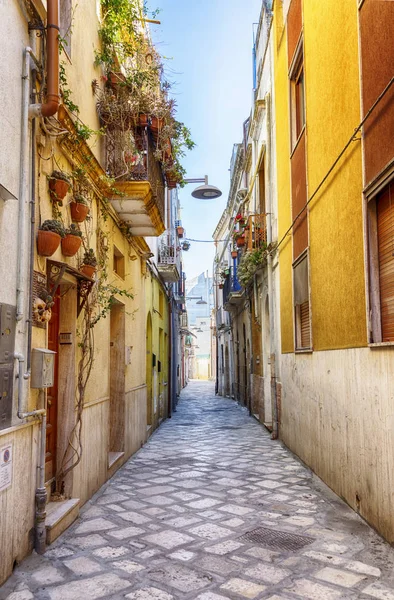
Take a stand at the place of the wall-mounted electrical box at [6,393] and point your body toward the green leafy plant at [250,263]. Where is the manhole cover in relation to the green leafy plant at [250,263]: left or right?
right

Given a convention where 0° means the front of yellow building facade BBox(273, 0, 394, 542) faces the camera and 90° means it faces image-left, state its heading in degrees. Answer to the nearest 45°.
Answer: approximately 90°

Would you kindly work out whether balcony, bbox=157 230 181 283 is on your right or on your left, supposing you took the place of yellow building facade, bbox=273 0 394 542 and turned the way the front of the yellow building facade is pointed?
on your right

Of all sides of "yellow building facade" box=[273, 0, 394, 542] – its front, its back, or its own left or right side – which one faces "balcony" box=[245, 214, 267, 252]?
right

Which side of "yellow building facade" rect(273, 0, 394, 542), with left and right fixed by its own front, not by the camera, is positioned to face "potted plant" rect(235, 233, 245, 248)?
right

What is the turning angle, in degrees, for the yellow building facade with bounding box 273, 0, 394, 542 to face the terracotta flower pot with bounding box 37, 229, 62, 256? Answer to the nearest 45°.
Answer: approximately 45° to its left

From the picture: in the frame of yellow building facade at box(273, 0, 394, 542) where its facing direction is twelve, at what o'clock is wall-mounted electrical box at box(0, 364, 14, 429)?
The wall-mounted electrical box is roughly at 10 o'clock from the yellow building facade.
